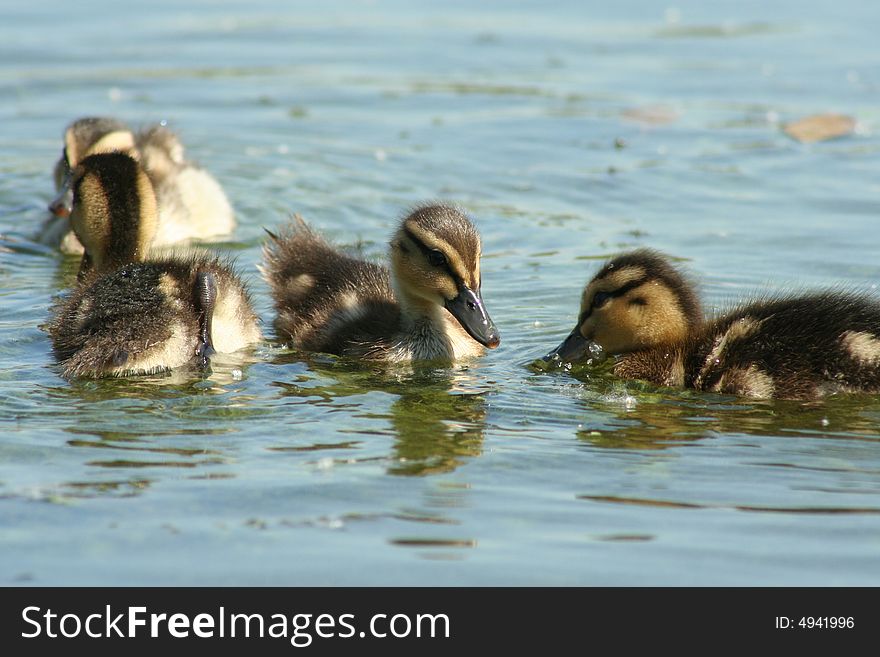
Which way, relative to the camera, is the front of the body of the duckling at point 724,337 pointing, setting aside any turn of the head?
to the viewer's left

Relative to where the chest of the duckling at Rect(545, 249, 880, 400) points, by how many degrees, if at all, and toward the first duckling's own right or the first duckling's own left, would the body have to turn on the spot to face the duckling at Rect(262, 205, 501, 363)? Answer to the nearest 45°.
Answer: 0° — it already faces it

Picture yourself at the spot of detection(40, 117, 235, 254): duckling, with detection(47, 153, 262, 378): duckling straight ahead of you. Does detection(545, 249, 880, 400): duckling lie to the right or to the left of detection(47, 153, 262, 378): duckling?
left

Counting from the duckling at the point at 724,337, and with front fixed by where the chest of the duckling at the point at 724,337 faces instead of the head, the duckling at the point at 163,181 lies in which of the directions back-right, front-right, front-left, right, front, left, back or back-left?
front-right

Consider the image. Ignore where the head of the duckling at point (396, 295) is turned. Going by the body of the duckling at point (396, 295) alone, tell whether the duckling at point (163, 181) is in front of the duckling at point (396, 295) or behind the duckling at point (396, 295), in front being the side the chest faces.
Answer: behind

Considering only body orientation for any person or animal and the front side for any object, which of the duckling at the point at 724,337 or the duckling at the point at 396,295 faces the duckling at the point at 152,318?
the duckling at the point at 724,337

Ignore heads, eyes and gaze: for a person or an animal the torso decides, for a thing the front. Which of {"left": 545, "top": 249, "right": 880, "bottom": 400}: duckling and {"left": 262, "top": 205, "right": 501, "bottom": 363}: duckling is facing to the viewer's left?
{"left": 545, "top": 249, "right": 880, "bottom": 400}: duckling

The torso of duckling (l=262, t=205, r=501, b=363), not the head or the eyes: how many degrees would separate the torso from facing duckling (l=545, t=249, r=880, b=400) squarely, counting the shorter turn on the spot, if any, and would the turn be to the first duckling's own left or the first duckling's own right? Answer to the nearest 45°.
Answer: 0° — it already faces it

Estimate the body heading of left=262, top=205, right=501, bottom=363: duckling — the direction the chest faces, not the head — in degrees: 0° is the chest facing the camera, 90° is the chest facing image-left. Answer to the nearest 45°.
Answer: approximately 315°

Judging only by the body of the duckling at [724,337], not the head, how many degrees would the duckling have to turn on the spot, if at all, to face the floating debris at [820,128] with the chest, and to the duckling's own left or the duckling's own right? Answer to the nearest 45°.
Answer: approximately 90° to the duckling's own right

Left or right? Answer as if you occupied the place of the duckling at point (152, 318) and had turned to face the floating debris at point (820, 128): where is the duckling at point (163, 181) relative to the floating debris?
left

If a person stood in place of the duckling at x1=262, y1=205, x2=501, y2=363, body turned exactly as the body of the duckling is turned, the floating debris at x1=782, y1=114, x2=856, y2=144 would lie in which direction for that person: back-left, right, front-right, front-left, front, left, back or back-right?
left
